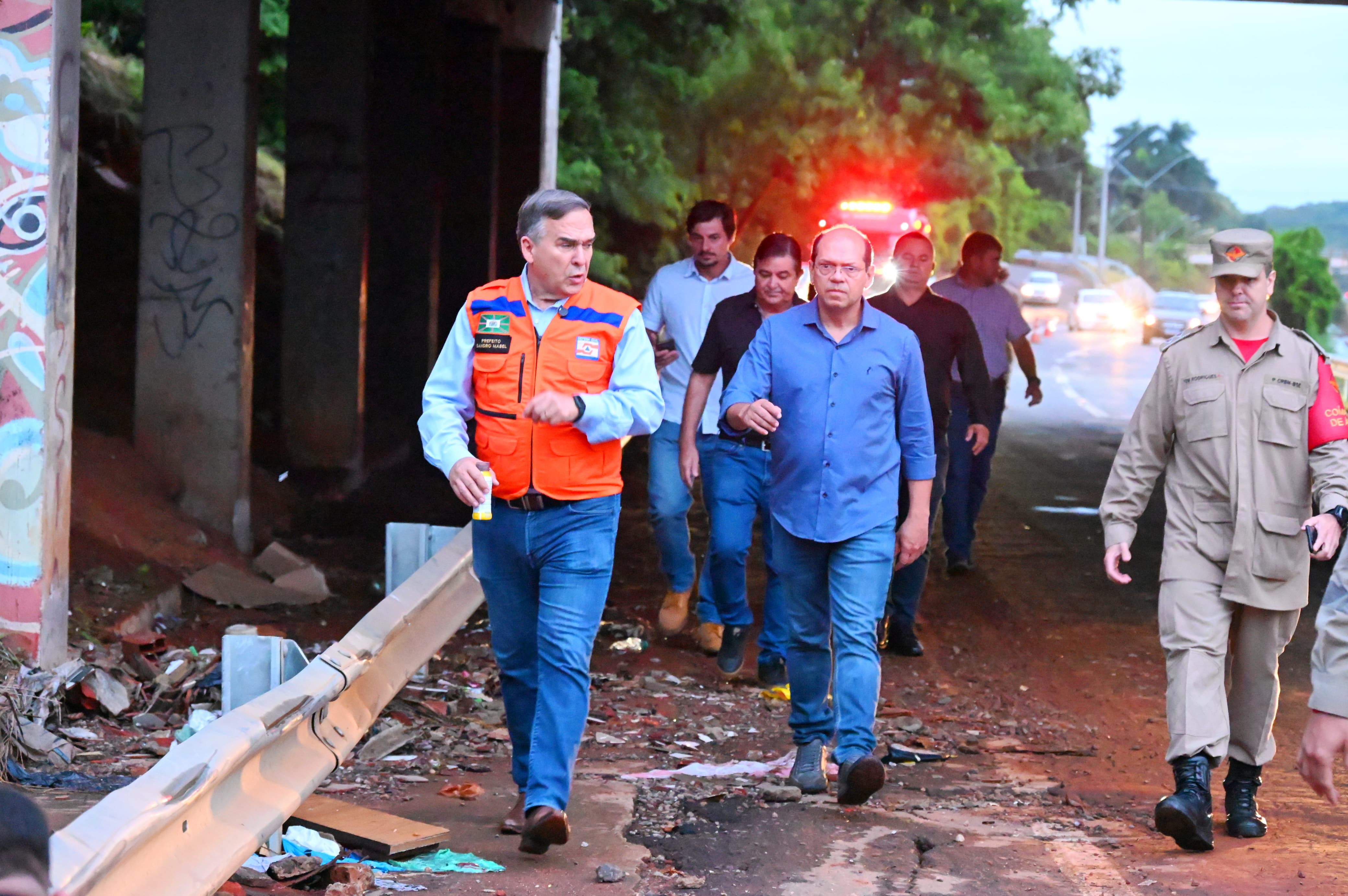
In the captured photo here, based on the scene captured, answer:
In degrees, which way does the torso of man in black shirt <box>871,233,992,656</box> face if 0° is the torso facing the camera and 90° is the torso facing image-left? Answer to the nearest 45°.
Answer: approximately 0°

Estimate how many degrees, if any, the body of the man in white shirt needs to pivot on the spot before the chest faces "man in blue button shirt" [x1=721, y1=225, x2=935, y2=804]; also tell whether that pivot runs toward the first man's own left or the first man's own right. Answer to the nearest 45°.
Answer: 0° — they already face them

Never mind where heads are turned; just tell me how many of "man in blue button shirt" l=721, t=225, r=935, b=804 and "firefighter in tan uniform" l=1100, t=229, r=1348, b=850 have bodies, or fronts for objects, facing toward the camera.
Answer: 2

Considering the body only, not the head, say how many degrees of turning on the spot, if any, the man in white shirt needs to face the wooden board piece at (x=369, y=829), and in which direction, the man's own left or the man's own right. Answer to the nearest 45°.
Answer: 0° — they already face it

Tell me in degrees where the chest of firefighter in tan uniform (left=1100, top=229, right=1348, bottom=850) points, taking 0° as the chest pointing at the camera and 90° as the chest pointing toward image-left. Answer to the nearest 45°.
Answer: approximately 0°

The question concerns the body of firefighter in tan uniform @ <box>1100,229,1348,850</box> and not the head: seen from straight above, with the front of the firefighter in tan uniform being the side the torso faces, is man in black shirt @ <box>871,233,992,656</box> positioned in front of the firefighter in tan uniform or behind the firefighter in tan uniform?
behind

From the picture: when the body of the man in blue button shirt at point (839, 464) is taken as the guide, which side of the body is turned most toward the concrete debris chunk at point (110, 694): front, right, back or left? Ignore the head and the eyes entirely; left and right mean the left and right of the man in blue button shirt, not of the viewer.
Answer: right
